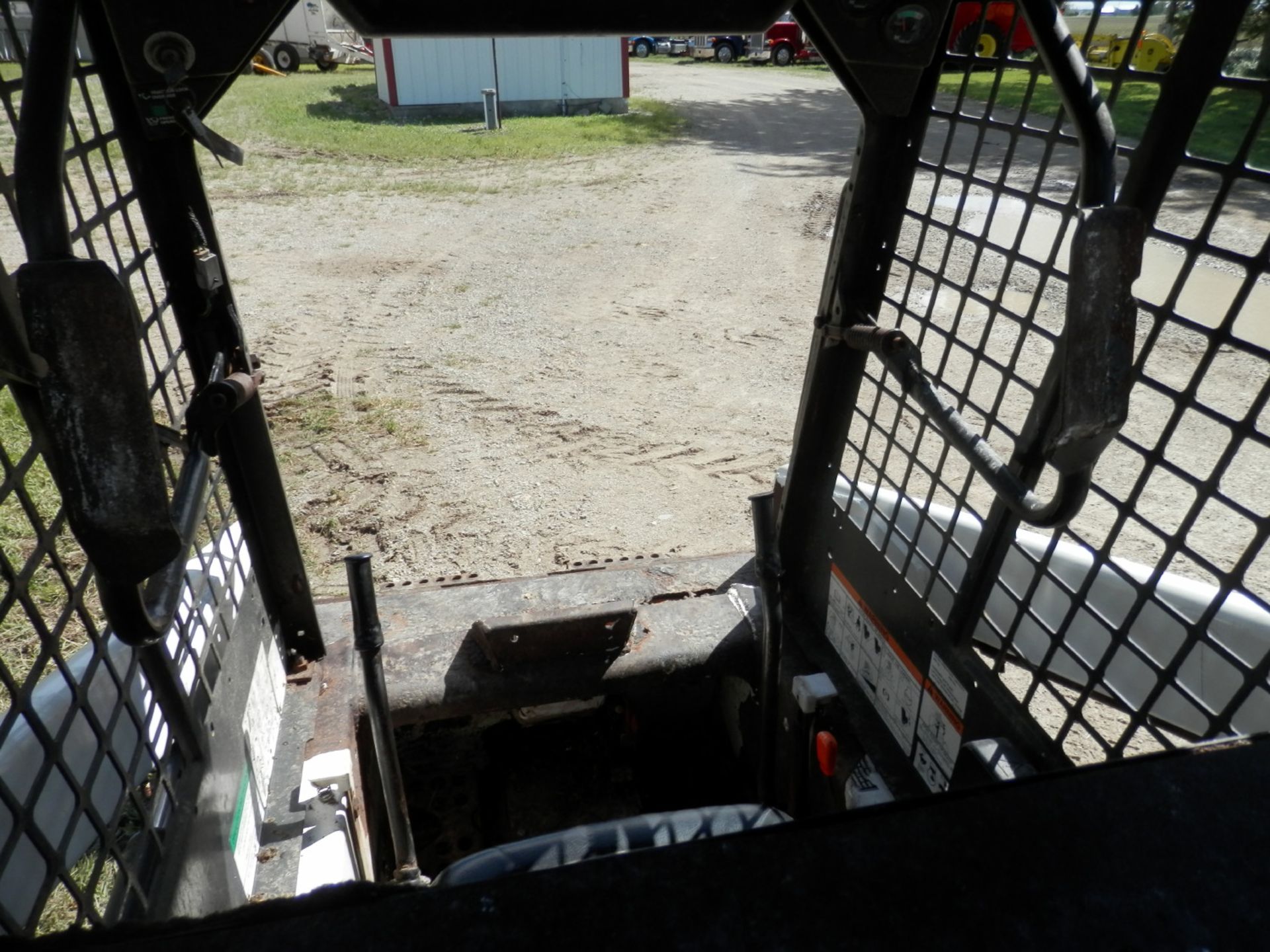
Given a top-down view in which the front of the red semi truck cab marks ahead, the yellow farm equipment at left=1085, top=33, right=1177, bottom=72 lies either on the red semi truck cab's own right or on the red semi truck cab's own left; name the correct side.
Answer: on the red semi truck cab's own left

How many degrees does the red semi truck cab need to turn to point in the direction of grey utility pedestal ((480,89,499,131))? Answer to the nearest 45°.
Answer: approximately 45° to its left

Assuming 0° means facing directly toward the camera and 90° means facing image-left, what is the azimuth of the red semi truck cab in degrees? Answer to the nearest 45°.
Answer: approximately 45°

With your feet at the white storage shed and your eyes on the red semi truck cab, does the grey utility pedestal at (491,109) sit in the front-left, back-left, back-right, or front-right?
back-right

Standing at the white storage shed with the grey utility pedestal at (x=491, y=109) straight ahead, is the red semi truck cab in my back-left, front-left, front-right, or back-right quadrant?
back-left
